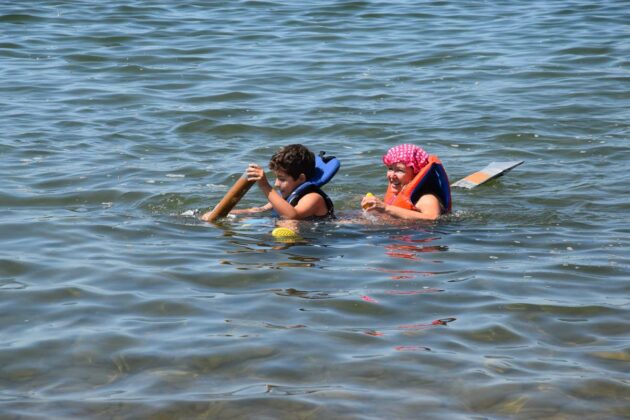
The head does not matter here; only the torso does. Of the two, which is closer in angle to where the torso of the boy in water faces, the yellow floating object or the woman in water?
the yellow floating object
